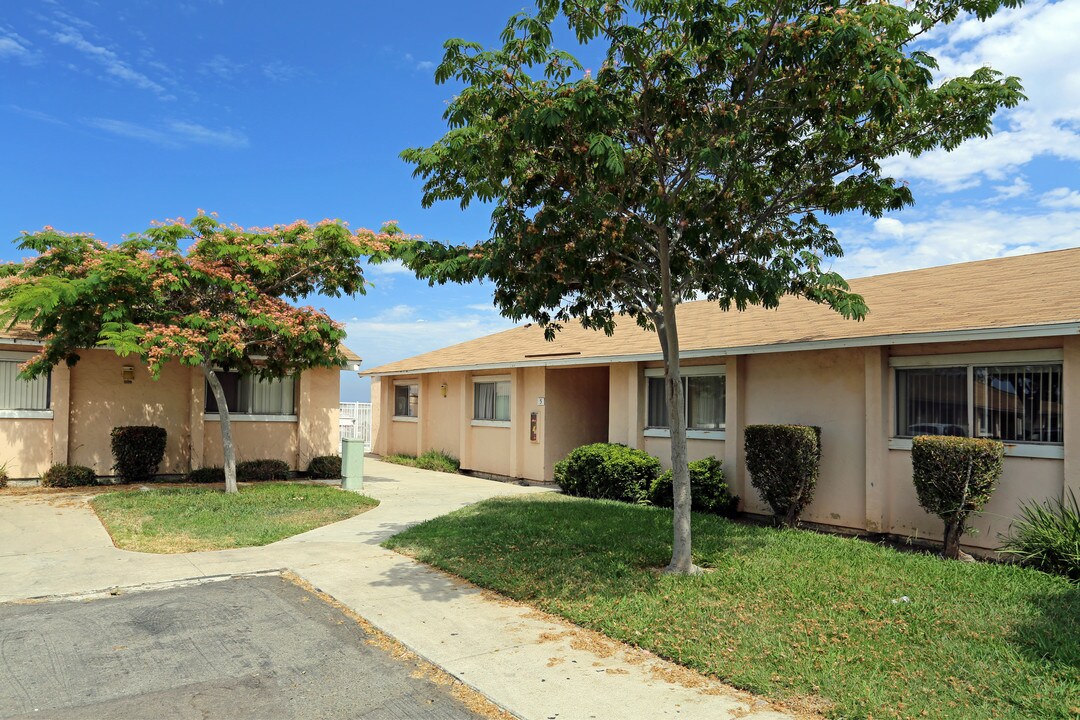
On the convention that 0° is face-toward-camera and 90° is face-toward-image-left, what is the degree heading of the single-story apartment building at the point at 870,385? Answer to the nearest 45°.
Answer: approximately 45°

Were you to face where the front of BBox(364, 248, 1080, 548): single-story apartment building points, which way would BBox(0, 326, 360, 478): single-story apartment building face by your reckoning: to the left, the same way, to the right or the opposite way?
to the left

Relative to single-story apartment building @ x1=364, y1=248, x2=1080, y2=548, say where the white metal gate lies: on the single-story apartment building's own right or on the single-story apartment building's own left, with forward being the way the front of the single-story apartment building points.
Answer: on the single-story apartment building's own right

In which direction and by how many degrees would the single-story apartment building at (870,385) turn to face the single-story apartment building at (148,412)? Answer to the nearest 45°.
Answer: approximately 45° to its right

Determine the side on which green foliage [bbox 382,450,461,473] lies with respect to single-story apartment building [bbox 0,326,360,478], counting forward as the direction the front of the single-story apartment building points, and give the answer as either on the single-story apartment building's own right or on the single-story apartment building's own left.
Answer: on the single-story apartment building's own left

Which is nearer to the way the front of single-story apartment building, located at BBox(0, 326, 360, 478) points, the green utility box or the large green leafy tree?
the large green leafy tree

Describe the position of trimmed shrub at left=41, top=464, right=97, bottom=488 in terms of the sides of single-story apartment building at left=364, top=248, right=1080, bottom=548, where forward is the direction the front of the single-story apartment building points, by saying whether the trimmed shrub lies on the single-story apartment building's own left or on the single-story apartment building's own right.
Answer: on the single-story apartment building's own right

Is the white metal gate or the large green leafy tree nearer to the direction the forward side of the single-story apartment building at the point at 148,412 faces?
the large green leafy tree

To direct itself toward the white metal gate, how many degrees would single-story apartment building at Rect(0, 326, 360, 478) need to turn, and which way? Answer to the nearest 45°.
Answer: approximately 135° to its left

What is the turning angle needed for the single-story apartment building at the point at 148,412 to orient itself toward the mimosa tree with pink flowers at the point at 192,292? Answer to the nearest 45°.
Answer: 0° — it already faces it
